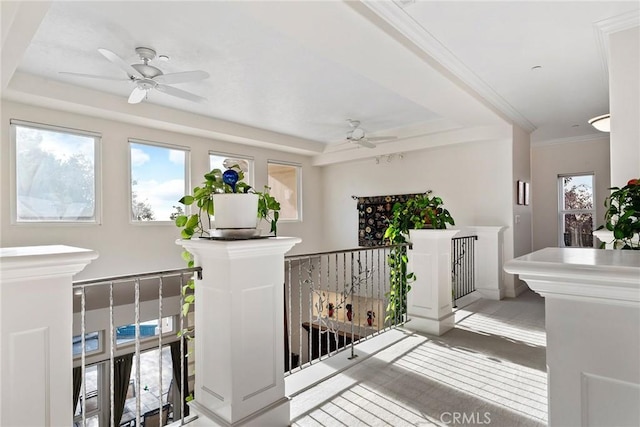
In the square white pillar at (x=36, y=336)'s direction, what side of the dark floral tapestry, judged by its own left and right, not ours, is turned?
front

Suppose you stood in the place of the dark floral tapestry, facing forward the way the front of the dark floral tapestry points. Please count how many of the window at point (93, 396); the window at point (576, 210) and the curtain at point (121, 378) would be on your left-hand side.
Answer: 1

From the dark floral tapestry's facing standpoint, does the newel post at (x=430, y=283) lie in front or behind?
in front

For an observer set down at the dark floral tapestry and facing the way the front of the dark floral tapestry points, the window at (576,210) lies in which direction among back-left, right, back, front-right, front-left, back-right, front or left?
left

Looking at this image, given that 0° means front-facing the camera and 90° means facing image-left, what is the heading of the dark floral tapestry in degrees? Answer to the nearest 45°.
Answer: approximately 0°

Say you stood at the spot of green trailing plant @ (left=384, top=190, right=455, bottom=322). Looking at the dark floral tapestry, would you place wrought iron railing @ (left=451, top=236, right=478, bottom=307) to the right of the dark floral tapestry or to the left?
right

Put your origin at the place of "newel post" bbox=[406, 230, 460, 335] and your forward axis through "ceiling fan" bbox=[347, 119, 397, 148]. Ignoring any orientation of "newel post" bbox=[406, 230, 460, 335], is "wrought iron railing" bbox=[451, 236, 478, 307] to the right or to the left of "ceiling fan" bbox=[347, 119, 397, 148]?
right

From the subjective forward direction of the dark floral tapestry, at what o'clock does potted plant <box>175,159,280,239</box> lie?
The potted plant is roughly at 12 o'clock from the dark floral tapestry.

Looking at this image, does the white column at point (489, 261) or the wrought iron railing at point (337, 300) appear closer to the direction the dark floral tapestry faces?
the wrought iron railing

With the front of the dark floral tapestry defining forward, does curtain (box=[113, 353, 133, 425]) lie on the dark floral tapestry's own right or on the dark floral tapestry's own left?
on the dark floral tapestry's own right

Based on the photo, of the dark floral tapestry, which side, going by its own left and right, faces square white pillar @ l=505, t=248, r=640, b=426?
front

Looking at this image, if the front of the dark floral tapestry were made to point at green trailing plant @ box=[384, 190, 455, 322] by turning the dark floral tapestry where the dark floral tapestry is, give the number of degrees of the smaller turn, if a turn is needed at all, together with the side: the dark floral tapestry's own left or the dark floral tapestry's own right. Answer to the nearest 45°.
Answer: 0° — it already faces it

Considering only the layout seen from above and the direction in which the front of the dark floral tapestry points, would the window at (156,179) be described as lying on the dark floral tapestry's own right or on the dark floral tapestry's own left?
on the dark floral tapestry's own right

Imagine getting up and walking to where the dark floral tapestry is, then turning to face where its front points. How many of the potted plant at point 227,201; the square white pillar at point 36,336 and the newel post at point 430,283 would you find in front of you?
3
